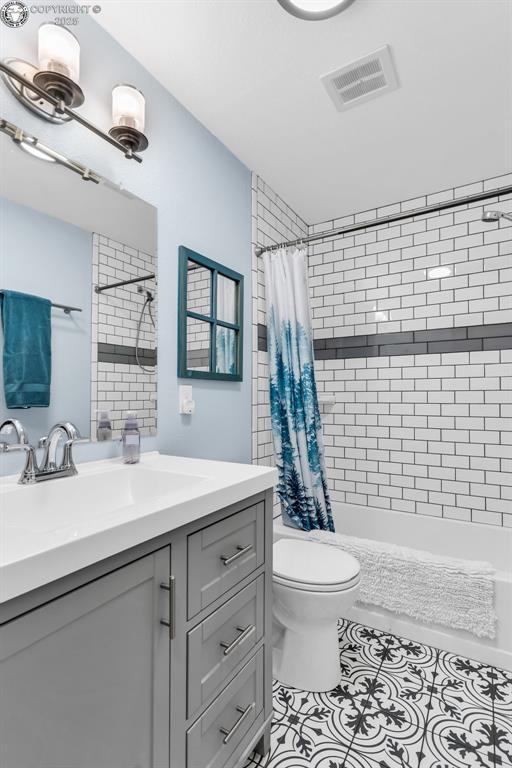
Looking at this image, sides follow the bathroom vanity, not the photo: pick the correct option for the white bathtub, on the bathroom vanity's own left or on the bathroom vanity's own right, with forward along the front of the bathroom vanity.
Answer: on the bathroom vanity's own left

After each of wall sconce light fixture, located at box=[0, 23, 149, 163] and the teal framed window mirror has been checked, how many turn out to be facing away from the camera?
0

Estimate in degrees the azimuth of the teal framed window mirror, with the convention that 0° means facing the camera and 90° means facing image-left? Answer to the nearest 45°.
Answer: approximately 315°

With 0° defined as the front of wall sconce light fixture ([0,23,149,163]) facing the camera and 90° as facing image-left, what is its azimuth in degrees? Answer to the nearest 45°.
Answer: approximately 315°

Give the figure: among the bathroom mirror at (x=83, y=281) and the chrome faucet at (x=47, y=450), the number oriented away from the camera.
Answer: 0

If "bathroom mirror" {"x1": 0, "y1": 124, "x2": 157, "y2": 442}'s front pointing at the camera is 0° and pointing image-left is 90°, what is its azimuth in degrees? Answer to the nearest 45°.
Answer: approximately 315°

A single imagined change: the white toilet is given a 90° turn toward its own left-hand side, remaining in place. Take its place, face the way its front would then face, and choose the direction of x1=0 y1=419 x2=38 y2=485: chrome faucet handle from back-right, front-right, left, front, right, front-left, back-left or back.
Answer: back

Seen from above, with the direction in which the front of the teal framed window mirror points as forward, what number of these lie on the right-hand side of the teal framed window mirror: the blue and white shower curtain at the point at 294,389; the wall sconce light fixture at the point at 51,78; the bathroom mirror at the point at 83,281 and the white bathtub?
2
